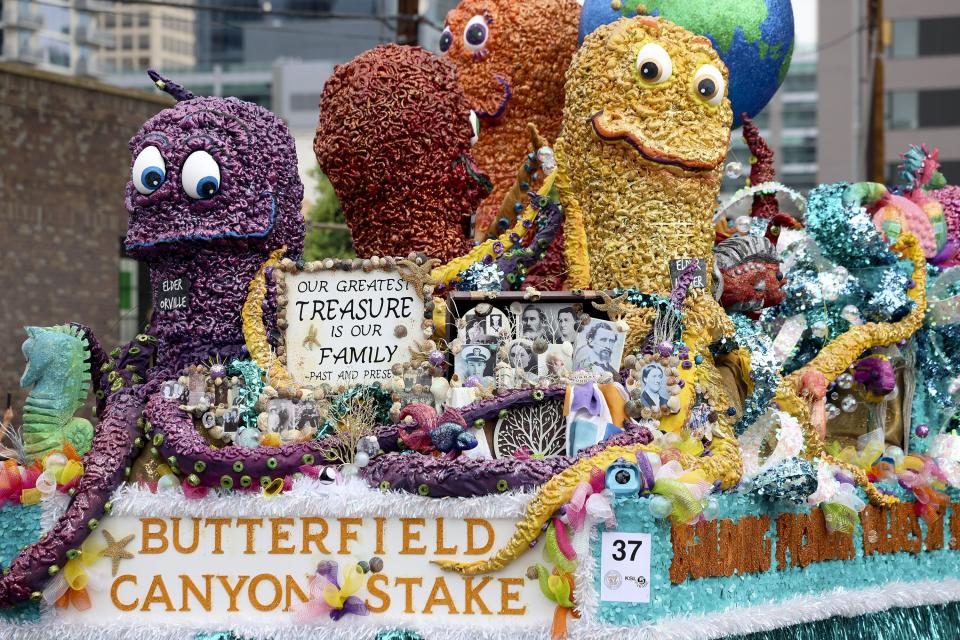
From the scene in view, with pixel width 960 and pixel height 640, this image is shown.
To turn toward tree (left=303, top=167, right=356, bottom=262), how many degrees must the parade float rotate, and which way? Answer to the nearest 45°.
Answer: approximately 135° to its right

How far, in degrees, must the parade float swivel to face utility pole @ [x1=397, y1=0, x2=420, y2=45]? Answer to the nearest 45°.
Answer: approximately 135° to its right

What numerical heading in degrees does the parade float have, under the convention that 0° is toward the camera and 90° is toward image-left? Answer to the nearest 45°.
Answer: approximately 45°

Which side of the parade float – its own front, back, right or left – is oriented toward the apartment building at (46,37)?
right

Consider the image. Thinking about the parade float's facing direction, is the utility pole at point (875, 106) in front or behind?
behind
